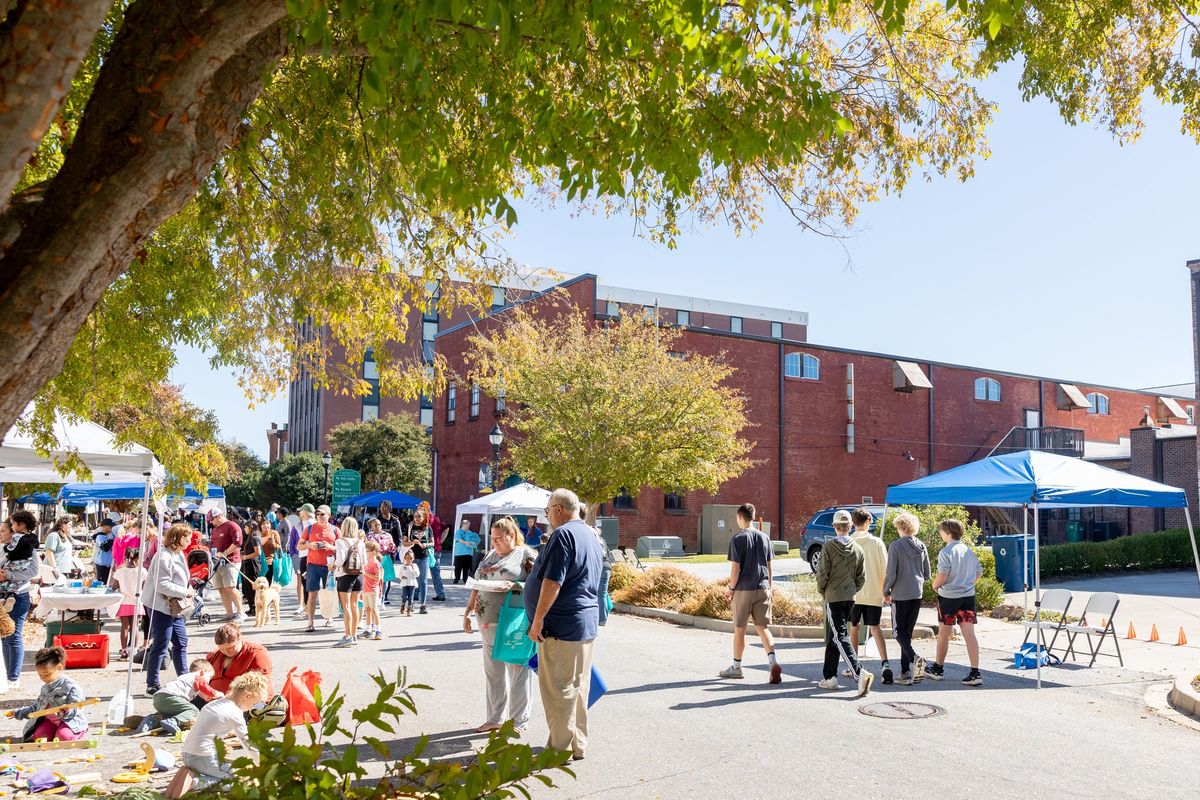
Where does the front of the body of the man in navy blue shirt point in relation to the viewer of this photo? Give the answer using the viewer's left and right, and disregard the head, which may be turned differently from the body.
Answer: facing away from the viewer and to the left of the viewer

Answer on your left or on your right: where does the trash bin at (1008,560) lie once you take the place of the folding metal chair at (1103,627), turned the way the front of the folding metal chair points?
on your right

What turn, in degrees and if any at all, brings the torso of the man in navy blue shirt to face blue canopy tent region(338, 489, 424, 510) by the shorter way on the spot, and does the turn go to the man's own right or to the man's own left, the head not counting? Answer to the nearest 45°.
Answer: approximately 45° to the man's own right

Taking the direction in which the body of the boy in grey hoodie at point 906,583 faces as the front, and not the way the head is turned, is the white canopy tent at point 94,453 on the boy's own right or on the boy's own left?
on the boy's own left

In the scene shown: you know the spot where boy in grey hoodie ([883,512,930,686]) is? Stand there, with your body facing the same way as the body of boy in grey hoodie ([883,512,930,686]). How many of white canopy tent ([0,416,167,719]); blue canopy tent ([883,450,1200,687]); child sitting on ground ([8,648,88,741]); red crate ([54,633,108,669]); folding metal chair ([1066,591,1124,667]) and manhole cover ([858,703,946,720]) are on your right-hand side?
2

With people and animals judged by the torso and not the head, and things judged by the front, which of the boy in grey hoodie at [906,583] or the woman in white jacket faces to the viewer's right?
the woman in white jacket

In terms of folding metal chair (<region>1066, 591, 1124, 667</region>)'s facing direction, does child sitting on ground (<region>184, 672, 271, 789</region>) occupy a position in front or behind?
in front

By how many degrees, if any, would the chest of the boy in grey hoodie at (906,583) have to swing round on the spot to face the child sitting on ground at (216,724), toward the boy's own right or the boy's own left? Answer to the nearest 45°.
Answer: approximately 90° to the boy's own left

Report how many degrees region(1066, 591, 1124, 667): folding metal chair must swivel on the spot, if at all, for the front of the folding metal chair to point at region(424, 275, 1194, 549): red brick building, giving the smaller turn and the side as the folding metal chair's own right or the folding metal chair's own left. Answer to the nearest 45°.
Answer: approximately 135° to the folding metal chair's own right

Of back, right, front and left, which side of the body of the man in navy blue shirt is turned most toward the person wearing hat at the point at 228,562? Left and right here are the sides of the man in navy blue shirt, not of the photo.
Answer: front

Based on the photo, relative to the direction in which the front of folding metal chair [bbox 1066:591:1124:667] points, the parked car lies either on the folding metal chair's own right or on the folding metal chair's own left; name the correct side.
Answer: on the folding metal chair's own right
